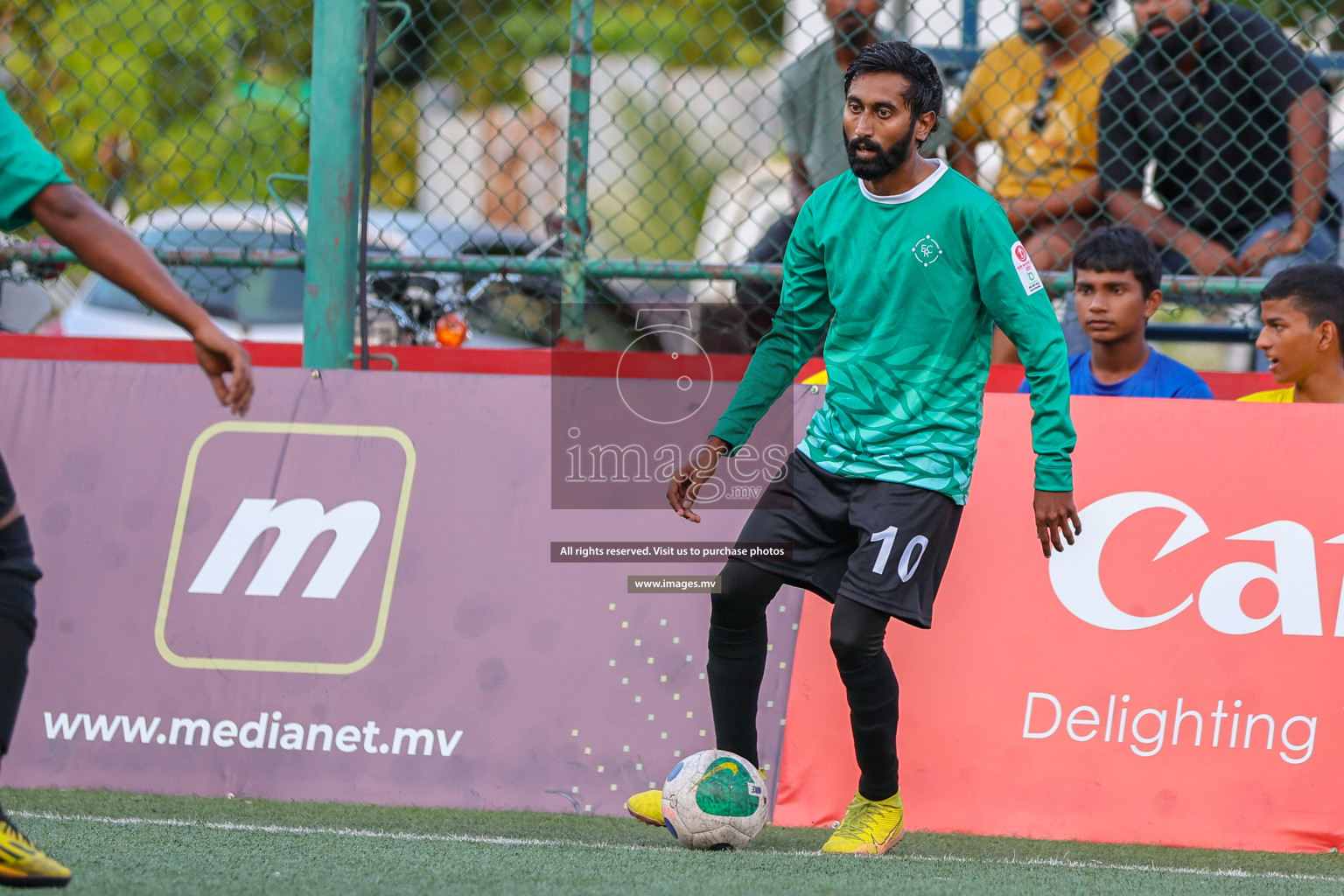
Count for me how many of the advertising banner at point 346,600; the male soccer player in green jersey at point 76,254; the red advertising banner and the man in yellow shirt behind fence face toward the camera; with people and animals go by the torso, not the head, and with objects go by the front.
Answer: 3

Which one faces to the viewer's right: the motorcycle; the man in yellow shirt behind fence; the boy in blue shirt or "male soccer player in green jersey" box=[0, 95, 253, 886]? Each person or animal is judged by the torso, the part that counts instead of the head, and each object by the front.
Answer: the male soccer player in green jersey

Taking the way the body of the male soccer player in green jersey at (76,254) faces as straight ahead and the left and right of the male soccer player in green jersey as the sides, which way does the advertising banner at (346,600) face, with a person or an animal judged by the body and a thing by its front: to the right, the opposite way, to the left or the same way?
to the right

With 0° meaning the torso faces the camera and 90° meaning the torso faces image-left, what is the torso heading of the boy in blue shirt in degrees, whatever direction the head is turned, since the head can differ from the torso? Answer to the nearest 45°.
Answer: approximately 45°

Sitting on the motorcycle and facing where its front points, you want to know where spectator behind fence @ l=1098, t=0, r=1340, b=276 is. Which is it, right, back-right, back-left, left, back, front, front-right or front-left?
back-left

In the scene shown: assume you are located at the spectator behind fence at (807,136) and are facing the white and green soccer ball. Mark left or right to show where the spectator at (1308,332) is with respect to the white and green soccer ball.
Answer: left

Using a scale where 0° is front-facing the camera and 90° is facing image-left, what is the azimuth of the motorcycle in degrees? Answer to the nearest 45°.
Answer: approximately 45°

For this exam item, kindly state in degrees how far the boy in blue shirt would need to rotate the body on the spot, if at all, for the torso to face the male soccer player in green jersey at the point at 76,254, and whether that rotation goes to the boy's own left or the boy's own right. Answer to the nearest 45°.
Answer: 0° — they already face them
